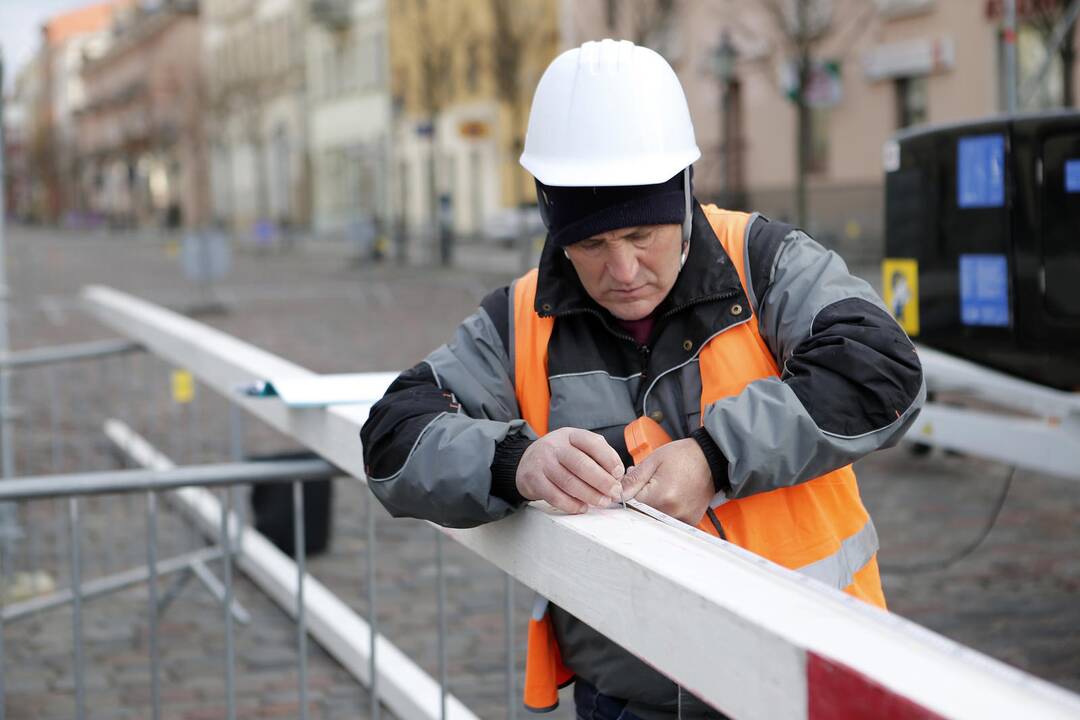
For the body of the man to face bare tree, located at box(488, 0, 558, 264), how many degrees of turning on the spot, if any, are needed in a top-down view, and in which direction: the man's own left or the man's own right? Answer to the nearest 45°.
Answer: approximately 180°

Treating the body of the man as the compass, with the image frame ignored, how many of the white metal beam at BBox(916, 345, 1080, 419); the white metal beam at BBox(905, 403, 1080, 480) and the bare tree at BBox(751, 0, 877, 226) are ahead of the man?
0

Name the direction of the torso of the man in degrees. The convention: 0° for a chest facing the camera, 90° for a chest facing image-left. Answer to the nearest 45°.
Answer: approximately 0°

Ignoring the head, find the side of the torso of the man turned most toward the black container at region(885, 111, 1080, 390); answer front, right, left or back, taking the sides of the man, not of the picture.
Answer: back

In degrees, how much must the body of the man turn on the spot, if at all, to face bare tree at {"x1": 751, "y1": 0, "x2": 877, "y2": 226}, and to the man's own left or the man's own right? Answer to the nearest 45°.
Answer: approximately 180°

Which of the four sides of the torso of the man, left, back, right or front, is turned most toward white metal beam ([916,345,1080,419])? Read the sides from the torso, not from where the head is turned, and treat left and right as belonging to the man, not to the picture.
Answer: back

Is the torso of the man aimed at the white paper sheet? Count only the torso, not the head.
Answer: no

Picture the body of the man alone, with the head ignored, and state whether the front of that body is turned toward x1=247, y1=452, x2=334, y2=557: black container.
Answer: no

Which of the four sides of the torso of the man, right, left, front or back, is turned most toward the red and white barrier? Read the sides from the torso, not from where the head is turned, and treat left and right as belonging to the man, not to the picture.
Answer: front

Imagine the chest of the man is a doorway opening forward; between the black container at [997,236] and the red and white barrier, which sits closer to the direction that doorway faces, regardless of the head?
the red and white barrier

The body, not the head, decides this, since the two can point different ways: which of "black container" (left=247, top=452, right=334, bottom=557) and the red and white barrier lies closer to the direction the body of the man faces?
the red and white barrier
